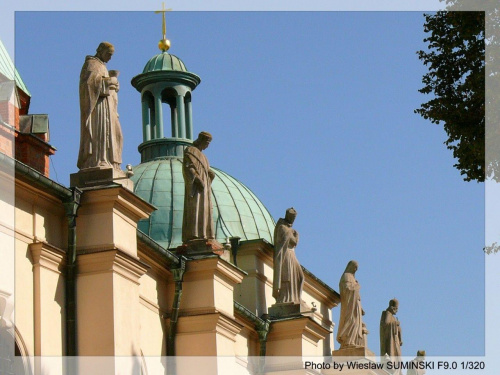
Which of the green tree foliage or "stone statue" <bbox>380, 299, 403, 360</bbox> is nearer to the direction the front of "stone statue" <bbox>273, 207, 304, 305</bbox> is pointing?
the green tree foliage

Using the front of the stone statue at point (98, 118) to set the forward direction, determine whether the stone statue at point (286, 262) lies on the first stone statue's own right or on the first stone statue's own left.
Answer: on the first stone statue's own left
